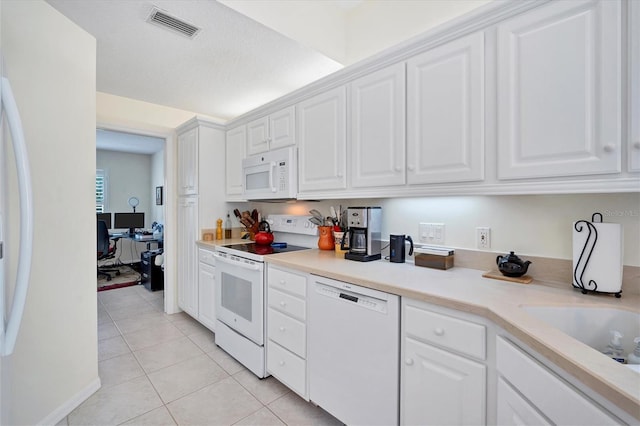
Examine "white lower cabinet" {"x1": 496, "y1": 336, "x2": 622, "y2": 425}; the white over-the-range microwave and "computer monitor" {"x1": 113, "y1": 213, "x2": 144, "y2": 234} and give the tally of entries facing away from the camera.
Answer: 0

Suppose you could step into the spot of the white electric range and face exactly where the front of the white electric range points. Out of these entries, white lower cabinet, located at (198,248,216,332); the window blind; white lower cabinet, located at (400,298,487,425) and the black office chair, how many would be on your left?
1

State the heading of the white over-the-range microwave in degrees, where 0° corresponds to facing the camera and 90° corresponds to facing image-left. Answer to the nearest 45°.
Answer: approximately 45°

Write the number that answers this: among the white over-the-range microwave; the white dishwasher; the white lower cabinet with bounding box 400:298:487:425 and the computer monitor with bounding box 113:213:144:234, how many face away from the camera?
0

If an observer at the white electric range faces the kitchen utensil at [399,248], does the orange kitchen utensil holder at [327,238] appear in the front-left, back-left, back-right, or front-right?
front-left

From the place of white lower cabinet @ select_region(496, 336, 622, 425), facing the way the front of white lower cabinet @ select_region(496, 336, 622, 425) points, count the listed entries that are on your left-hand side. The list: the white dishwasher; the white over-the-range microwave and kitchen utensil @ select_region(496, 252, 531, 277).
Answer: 0

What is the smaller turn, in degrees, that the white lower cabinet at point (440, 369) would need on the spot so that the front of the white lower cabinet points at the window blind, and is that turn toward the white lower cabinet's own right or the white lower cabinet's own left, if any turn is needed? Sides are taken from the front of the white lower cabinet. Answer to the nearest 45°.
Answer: approximately 45° to the white lower cabinet's own right

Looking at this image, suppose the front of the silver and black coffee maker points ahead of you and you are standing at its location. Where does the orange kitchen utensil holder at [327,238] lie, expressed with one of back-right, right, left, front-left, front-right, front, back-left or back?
right

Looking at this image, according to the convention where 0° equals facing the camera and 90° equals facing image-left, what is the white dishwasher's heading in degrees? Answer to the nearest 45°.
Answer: approximately 45°

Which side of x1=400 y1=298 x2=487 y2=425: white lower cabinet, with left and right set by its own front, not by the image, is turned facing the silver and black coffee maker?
right

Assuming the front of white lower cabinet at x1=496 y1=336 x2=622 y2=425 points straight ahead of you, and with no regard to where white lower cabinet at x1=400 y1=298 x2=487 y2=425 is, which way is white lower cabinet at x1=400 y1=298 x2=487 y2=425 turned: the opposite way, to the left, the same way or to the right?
the same way

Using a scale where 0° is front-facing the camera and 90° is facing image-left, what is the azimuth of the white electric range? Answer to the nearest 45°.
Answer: approximately 45°

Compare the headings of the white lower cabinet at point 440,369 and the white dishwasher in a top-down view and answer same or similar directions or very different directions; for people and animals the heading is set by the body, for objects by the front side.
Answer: same or similar directions

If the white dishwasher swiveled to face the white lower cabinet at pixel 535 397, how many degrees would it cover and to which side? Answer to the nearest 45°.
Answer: approximately 90° to its left

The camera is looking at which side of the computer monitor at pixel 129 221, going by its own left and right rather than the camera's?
front

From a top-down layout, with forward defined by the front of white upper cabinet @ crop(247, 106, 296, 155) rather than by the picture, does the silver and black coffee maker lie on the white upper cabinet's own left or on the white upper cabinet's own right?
on the white upper cabinet's own left

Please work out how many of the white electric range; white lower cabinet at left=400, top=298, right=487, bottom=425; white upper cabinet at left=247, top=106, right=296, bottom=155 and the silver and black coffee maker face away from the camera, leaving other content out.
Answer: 0

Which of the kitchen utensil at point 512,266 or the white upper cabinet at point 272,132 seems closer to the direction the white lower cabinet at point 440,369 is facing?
the white upper cabinet

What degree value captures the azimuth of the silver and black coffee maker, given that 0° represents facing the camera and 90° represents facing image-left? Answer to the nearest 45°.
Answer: approximately 45°

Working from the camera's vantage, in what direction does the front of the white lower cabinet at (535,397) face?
facing the viewer and to the left of the viewer
